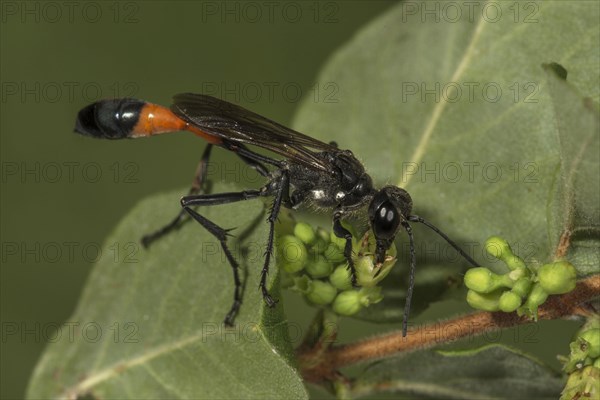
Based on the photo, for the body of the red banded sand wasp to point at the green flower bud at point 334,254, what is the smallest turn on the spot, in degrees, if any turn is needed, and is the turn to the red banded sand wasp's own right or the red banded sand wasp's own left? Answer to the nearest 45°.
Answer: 0° — it already faces it

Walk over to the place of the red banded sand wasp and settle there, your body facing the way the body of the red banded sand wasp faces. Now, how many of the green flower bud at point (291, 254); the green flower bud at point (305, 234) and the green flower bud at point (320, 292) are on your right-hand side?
3

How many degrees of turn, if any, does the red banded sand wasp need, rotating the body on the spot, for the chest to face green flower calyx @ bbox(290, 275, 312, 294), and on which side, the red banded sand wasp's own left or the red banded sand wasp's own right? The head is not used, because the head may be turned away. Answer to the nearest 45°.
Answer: approximately 90° to the red banded sand wasp's own right

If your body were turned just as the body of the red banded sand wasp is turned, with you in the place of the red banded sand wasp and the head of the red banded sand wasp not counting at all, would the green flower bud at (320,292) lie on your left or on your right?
on your right

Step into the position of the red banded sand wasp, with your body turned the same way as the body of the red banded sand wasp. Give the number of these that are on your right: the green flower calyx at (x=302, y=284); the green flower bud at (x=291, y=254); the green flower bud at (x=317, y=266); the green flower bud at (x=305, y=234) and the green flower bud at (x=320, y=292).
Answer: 5

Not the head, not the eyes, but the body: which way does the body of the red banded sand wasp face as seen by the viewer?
to the viewer's right

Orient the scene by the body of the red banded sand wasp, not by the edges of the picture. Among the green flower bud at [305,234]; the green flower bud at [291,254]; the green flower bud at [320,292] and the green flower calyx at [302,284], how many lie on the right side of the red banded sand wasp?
4

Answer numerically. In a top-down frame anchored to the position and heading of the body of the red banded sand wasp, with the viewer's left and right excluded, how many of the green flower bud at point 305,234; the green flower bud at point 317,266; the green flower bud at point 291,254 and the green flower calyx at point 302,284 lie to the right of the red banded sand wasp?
4
